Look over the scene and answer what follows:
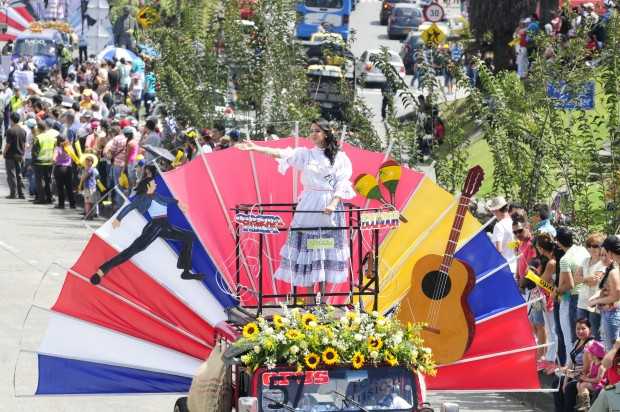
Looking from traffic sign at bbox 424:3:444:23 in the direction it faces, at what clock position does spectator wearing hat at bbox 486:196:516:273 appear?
The spectator wearing hat is roughly at 12 o'clock from the traffic sign.

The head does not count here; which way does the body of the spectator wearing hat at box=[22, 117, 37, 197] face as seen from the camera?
to the viewer's right

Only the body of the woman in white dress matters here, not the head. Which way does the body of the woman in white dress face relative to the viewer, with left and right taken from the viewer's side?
facing the viewer and to the left of the viewer

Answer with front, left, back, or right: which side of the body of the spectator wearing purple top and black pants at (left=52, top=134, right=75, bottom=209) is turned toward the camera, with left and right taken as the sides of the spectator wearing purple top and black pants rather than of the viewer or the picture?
back

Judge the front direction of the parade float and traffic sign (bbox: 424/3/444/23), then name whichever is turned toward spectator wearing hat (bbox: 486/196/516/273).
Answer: the traffic sign

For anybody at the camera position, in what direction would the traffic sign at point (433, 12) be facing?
facing the viewer

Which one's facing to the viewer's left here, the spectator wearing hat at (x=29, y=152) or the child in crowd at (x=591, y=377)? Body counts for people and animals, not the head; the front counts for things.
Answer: the child in crowd

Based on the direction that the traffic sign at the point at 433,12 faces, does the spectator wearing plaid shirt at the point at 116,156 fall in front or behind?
in front

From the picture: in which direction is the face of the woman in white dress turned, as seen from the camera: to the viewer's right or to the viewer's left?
to the viewer's left

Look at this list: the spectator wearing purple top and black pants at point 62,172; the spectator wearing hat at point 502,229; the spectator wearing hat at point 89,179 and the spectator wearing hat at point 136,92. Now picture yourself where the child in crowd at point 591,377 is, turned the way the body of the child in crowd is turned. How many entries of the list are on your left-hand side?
0

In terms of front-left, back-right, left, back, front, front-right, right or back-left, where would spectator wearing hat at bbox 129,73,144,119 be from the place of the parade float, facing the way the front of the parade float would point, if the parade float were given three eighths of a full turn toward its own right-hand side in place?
front-right

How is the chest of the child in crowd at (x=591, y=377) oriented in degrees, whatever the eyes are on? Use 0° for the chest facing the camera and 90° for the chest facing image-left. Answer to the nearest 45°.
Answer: approximately 90°

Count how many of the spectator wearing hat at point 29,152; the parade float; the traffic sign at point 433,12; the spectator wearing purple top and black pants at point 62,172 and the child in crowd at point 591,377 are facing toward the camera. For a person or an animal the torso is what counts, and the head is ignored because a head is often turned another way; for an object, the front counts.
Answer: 2

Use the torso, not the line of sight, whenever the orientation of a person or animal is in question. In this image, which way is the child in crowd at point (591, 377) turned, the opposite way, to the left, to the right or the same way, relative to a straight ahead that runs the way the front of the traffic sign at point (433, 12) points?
to the right
